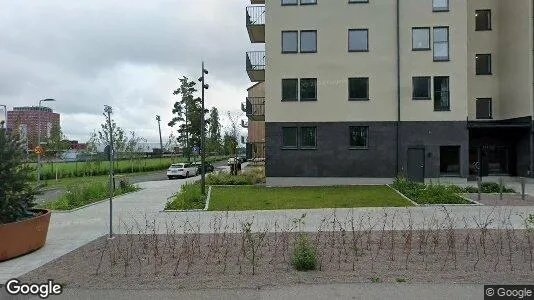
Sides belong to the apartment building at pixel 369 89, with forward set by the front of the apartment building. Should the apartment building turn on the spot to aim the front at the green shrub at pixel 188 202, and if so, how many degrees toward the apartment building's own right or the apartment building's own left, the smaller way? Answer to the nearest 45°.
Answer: approximately 45° to the apartment building's own right

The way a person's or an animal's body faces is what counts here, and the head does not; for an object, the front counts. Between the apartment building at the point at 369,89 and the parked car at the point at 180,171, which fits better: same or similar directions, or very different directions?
very different directions

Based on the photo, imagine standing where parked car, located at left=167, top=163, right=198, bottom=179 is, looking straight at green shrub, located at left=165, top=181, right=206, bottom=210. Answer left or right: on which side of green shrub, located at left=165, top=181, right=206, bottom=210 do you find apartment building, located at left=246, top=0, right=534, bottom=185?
left

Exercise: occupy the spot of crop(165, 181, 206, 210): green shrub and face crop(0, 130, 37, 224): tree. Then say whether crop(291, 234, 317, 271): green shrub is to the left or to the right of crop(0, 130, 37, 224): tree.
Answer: left

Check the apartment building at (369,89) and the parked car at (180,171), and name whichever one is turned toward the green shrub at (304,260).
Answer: the apartment building

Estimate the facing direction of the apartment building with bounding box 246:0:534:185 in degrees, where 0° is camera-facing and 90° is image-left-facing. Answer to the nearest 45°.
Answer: approximately 0°

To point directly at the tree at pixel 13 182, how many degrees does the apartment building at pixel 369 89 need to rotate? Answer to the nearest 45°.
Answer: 0° — it already faces it

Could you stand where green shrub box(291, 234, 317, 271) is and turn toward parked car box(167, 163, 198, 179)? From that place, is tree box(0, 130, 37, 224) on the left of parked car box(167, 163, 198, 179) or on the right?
left

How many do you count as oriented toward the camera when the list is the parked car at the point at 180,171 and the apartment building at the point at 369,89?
1
